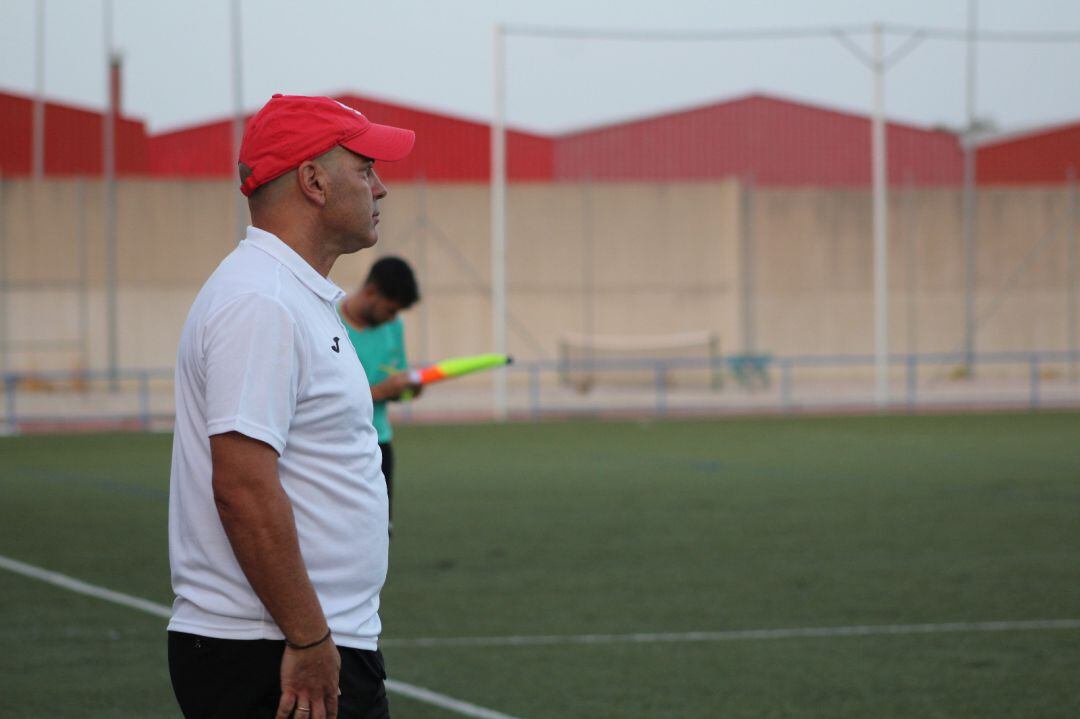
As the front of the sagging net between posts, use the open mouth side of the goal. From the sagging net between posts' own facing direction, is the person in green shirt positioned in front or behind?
in front

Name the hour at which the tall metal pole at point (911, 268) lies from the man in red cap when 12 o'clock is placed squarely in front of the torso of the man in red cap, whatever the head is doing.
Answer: The tall metal pole is roughly at 10 o'clock from the man in red cap.

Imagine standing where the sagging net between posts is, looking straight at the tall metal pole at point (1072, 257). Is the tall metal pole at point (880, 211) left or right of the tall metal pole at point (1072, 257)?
right

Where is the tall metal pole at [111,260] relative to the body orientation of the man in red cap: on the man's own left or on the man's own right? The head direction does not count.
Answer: on the man's own left

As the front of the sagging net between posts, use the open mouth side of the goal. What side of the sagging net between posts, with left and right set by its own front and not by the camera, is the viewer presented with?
front

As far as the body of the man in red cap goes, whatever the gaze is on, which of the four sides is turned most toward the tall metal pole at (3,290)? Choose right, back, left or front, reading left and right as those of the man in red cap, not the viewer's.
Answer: left

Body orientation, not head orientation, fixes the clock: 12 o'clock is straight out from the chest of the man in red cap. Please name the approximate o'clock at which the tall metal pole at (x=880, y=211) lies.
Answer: The tall metal pole is roughly at 10 o'clock from the man in red cap.

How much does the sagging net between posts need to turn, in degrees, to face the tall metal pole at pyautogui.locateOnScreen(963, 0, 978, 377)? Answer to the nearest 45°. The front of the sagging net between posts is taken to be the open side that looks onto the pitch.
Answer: approximately 90° to its left

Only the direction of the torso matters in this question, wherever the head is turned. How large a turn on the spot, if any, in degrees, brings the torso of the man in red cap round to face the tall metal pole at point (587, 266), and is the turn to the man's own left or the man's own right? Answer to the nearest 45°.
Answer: approximately 90° to the man's own left

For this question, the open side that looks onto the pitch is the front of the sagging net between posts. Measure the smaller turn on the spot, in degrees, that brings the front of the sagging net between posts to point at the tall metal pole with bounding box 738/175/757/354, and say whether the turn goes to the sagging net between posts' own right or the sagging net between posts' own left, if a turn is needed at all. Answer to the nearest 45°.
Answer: approximately 135° to the sagging net between posts' own left

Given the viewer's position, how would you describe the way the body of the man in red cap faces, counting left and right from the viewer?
facing to the right of the viewer

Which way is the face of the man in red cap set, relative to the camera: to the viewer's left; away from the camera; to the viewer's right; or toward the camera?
to the viewer's right

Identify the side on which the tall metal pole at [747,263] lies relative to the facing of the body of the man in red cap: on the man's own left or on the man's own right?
on the man's own left

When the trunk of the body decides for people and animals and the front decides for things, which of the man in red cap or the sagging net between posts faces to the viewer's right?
the man in red cap
